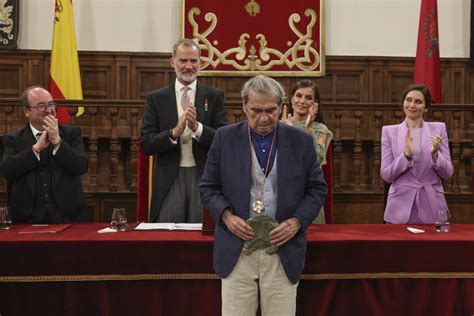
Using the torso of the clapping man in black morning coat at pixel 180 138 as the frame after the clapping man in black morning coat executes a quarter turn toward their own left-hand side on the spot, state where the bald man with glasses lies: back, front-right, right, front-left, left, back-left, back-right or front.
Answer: back

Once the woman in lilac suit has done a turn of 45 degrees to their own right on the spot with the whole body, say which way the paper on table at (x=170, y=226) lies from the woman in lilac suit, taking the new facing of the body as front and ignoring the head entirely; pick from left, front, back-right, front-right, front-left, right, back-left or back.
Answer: front

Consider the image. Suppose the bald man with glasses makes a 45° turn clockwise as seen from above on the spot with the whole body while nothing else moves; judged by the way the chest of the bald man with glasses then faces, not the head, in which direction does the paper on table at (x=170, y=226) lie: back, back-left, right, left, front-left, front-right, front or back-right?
left

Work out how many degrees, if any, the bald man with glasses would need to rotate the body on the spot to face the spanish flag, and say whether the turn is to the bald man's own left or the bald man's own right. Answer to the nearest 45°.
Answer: approximately 180°

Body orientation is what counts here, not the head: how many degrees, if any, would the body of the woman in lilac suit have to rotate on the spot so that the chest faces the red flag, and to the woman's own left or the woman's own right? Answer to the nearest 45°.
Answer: approximately 180°

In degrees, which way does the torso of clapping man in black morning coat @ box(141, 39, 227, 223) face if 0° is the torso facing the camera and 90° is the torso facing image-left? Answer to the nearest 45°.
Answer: approximately 0°

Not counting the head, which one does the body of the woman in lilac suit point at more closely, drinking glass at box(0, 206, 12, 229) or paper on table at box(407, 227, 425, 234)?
the paper on table

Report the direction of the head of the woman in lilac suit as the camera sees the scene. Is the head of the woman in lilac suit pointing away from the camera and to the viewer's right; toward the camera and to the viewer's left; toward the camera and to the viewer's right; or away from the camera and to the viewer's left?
toward the camera and to the viewer's left

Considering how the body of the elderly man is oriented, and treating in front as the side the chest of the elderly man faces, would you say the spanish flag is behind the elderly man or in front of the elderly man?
behind
